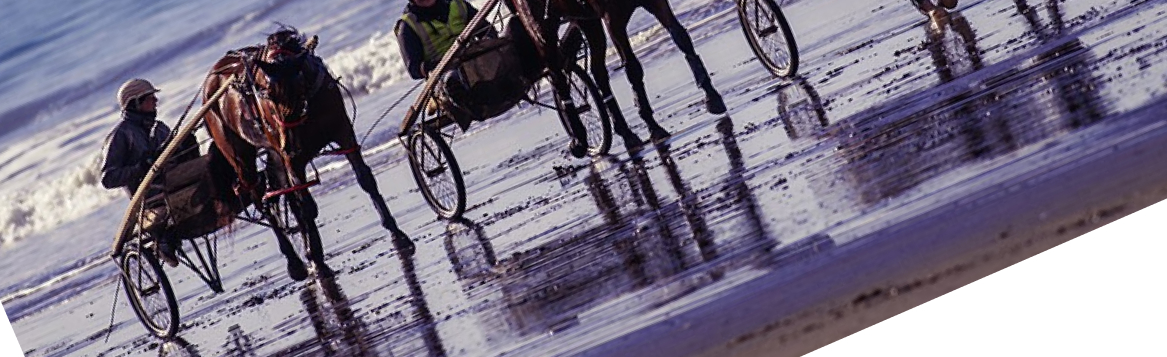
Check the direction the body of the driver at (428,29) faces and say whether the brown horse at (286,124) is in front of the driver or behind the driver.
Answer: behind

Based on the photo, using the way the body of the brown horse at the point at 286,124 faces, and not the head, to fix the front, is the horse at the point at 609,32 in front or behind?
in front

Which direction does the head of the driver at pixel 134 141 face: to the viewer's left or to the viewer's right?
to the viewer's right

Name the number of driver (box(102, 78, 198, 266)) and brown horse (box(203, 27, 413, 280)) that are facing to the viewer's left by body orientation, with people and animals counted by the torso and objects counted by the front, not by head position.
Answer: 0

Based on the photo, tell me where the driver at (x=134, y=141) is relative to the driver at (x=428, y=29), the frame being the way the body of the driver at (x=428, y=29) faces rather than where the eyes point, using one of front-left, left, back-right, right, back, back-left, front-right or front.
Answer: back-right

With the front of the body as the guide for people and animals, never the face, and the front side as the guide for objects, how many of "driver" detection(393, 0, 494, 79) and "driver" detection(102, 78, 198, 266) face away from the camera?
0

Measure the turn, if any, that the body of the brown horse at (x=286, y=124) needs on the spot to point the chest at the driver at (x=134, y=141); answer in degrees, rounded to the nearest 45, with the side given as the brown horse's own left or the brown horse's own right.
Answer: approximately 135° to the brown horse's own right

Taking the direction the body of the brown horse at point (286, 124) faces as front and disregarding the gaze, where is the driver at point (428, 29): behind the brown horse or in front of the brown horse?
in front

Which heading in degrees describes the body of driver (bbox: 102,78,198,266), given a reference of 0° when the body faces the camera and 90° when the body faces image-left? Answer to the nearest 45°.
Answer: approximately 315°

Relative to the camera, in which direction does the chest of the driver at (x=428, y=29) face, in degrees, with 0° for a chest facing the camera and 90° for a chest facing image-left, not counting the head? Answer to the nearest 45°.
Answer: approximately 315°
